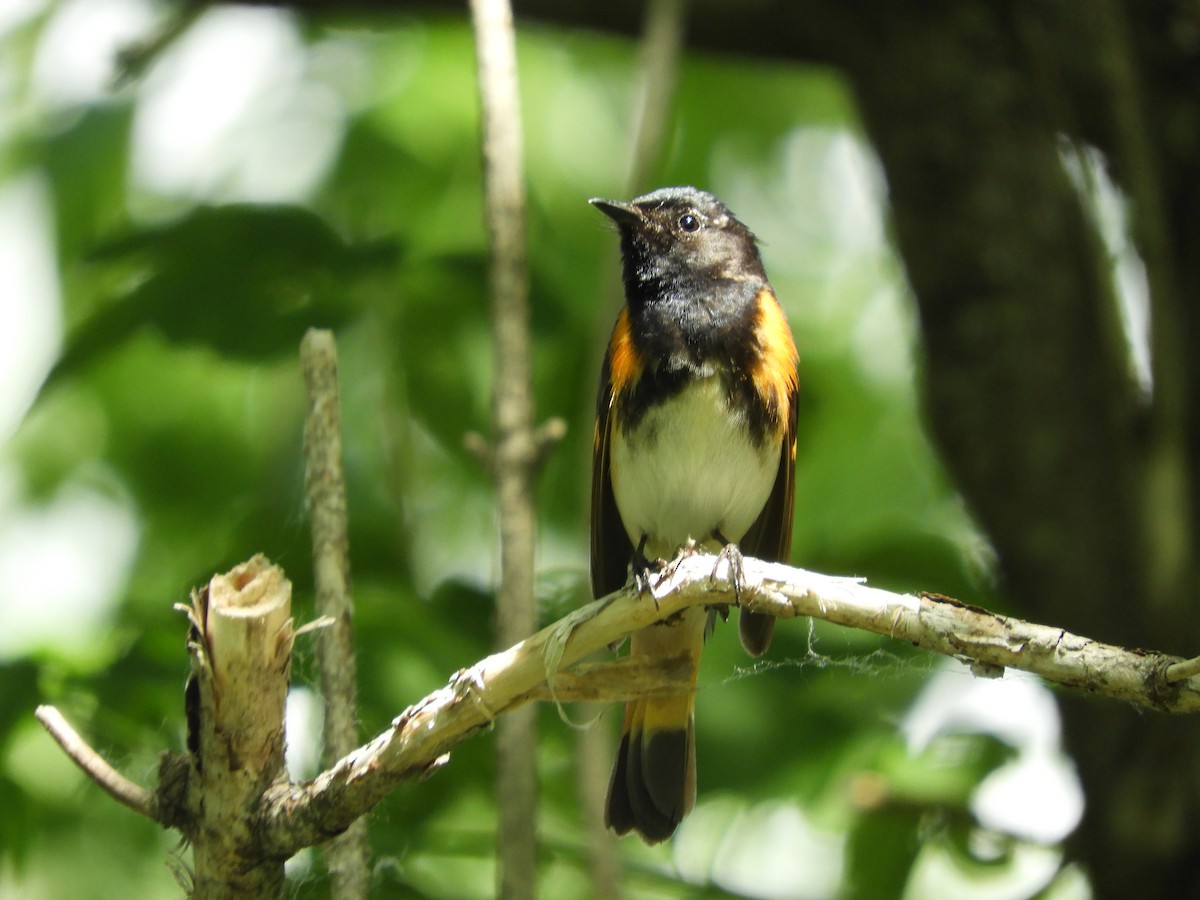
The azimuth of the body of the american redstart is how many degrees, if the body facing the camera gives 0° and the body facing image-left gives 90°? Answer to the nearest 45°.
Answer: approximately 0°
